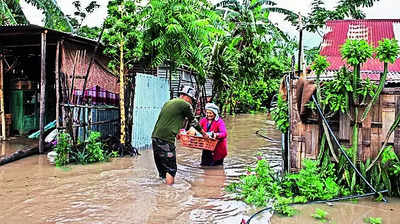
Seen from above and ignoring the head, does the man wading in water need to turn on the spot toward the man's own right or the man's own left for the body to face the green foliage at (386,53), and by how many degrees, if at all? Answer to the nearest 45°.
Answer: approximately 45° to the man's own right

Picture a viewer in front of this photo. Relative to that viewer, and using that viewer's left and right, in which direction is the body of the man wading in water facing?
facing away from the viewer and to the right of the viewer

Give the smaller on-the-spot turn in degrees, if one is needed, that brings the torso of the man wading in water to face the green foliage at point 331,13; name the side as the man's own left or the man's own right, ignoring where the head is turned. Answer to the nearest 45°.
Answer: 0° — they already face it

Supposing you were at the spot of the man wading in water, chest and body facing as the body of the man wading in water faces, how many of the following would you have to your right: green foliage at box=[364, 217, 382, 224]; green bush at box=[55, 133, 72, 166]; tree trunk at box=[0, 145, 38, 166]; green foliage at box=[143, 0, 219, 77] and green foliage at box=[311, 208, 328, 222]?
2

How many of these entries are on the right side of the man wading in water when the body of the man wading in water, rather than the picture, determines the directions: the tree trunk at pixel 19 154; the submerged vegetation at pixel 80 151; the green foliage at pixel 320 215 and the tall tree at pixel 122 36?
1

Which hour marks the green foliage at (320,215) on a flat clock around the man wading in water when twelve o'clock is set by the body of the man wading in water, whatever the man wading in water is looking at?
The green foliage is roughly at 3 o'clock from the man wading in water.

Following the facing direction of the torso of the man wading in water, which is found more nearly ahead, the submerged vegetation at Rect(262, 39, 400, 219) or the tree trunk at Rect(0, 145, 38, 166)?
the submerged vegetation
